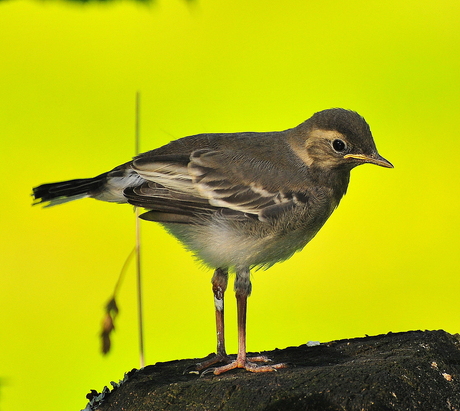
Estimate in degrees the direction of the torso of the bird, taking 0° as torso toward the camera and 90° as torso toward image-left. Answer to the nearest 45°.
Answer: approximately 270°
